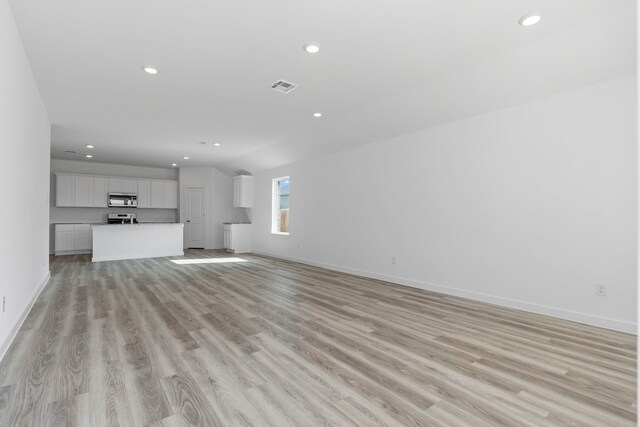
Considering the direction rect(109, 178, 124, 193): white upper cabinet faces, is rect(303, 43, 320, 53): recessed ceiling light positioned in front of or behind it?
in front

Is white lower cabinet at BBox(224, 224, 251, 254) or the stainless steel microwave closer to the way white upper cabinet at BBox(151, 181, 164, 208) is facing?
the white lower cabinet

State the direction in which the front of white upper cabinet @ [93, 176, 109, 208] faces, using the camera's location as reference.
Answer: facing the viewer

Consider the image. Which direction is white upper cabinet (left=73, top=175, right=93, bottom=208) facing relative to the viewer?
toward the camera

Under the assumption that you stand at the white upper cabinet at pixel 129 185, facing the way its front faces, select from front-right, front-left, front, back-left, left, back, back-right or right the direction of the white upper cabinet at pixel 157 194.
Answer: left

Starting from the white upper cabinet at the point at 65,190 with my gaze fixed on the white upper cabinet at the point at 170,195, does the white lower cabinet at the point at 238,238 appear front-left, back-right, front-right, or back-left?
front-right

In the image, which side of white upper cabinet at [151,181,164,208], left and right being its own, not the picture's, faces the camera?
front

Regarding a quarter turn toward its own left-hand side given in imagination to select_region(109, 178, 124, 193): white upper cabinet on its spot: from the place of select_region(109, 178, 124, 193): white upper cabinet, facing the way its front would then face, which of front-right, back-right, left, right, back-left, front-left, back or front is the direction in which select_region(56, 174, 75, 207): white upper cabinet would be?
back

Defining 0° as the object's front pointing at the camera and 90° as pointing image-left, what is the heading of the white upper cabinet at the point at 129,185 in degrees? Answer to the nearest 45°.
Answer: approximately 0°

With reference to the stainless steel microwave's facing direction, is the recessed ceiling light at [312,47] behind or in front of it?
in front

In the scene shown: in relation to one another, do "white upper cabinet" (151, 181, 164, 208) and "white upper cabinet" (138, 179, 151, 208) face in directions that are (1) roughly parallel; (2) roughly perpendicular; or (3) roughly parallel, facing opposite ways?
roughly parallel

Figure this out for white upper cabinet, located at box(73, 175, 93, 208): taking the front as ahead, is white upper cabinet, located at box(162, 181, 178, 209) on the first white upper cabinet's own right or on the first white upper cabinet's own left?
on the first white upper cabinet's own left
